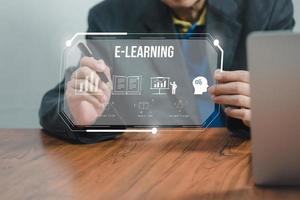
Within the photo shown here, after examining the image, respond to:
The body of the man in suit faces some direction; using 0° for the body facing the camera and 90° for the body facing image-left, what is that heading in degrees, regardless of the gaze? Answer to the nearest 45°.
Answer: approximately 0°

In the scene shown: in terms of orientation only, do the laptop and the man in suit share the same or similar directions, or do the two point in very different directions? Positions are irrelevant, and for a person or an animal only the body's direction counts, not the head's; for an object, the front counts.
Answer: very different directions

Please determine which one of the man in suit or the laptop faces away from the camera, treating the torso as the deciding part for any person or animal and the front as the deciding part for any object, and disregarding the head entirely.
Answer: the laptop

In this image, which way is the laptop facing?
away from the camera

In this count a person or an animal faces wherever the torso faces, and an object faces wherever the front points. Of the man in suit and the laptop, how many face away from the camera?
1
